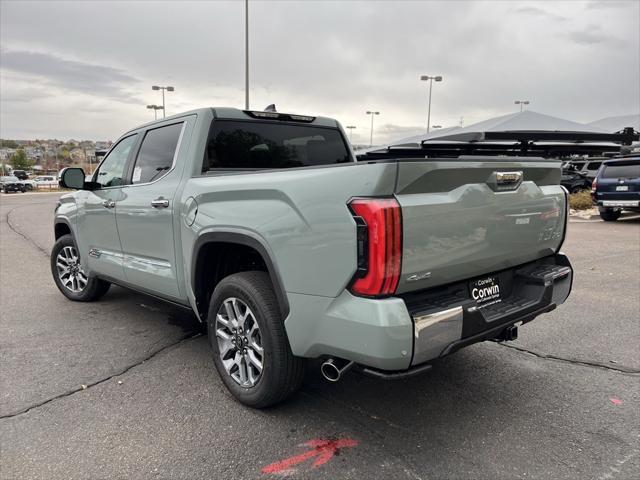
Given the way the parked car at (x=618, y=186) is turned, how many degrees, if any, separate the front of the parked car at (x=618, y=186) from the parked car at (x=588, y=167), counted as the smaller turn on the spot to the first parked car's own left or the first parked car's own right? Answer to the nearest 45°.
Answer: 0° — it already faces it

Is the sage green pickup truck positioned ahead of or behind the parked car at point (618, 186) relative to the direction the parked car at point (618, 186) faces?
behind

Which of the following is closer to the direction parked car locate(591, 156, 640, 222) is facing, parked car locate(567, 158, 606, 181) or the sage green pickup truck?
the parked car

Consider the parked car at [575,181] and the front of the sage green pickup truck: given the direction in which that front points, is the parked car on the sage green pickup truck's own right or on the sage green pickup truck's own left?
on the sage green pickup truck's own right

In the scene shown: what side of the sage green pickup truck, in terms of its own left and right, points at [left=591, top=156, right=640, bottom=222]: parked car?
right

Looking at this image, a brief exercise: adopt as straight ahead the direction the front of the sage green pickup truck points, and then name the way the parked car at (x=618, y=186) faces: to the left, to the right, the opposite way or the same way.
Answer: to the right

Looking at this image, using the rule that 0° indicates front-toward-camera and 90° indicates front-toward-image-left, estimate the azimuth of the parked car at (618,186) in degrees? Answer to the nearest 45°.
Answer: approximately 180°

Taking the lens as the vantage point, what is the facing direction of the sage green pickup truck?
facing away from the viewer and to the left of the viewer
